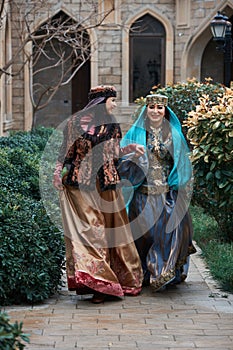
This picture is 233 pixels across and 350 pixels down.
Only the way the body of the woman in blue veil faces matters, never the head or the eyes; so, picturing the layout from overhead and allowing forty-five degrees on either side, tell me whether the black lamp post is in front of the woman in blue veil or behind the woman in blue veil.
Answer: behind

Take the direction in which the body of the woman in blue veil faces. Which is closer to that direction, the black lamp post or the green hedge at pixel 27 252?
the green hedge

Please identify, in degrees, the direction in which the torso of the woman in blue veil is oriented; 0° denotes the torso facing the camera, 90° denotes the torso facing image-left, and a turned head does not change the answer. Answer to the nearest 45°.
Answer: approximately 0°

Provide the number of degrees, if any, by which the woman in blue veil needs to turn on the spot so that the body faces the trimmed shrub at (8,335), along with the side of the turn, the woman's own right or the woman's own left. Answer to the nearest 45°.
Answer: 0° — they already face it

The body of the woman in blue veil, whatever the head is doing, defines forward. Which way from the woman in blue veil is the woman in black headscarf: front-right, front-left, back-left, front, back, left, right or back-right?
front-right

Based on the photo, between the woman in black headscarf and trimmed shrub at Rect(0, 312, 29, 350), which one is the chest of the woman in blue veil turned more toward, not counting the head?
the trimmed shrub

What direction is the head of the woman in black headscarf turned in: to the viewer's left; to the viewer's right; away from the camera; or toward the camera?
to the viewer's right

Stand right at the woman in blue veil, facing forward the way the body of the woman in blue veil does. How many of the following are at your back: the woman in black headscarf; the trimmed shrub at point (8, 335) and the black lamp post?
1
